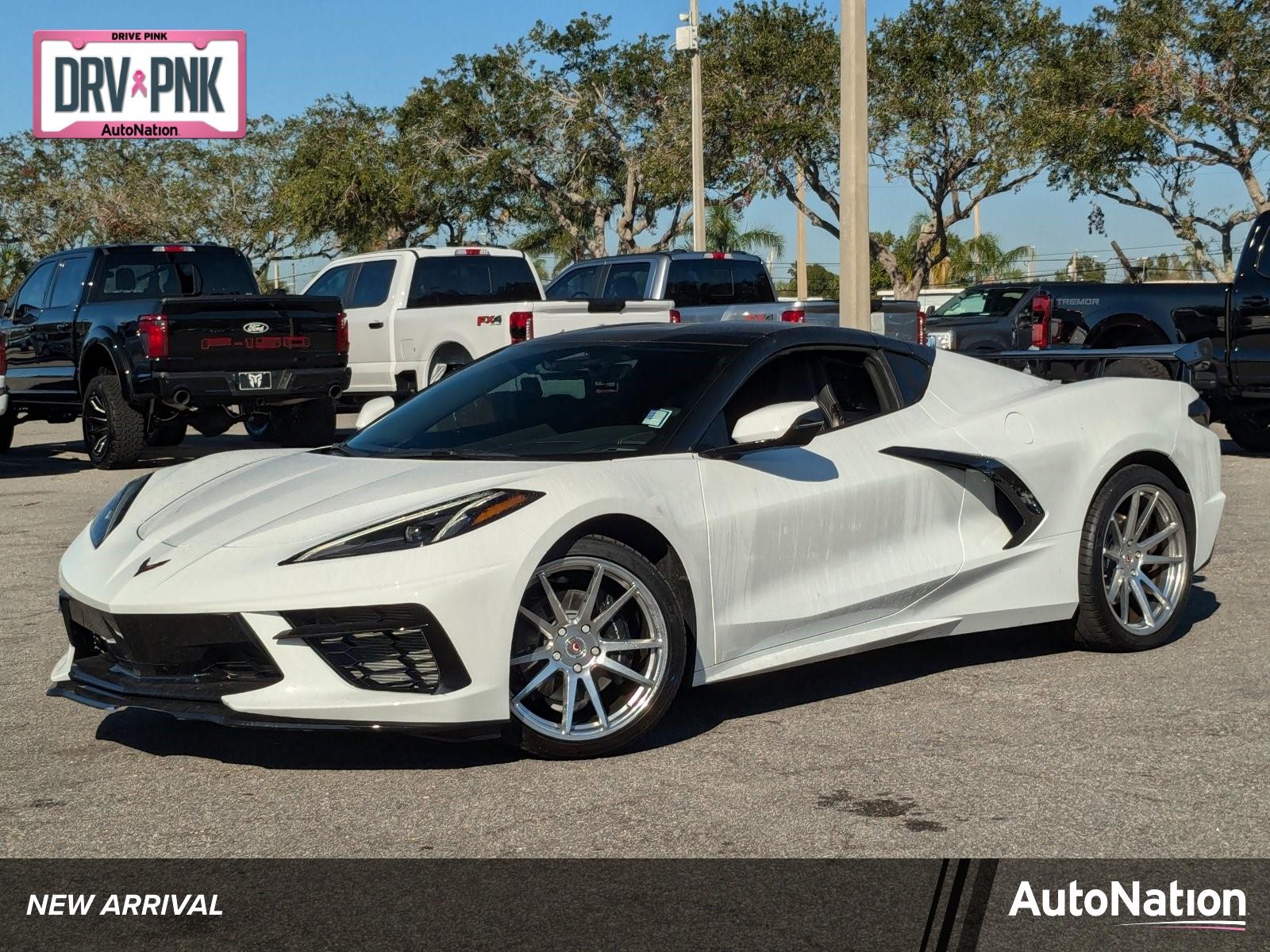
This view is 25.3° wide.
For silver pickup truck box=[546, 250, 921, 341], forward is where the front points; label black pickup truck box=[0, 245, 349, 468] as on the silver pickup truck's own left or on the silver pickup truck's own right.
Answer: on the silver pickup truck's own left

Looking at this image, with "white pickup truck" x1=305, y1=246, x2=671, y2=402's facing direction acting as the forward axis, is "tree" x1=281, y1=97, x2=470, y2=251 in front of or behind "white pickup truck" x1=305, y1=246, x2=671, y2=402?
in front

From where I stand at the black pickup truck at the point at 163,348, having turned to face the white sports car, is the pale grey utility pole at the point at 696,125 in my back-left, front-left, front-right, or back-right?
back-left

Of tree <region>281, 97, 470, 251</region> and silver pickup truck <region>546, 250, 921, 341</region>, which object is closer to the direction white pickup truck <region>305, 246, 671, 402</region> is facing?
the tree

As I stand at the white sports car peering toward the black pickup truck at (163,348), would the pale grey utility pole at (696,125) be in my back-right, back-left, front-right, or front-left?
front-right

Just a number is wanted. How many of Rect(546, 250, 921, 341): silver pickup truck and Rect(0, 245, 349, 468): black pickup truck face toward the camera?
0

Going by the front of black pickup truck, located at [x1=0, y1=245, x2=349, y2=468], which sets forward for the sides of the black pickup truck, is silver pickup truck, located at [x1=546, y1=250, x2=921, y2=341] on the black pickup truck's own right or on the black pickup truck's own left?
on the black pickup truck's own right

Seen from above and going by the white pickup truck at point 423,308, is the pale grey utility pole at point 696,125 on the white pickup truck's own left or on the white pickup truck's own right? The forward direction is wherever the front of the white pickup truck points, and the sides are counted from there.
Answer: on the white pickup truck's own right

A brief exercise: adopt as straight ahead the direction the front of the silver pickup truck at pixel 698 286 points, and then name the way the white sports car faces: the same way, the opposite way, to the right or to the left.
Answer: to the left

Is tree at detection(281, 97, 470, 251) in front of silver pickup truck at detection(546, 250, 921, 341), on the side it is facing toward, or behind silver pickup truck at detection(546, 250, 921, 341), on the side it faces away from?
in front

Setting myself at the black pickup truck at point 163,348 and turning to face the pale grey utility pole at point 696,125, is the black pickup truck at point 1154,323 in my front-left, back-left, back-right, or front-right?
front-right

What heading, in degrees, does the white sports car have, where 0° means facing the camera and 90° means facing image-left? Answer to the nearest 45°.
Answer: approximately 45°

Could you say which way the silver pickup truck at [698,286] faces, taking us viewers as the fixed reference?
facing away from the viewer and to the left of the viewer

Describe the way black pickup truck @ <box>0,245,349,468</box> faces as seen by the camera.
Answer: facing away from the viewer and to the left of the viewer

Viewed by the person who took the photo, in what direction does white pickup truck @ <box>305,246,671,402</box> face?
facing away from the viewer and to the left of the viewer

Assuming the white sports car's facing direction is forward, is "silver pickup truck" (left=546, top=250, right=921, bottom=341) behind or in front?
behind

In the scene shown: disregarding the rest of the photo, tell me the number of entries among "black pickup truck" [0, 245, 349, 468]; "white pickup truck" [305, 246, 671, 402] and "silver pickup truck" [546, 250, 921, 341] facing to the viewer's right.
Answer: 0
